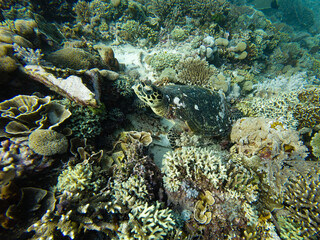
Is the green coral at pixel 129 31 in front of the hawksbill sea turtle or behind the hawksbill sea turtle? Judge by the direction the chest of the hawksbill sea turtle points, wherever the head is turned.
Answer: in front

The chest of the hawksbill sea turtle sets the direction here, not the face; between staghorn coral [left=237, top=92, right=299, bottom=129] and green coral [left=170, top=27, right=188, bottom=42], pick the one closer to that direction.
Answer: the green coral

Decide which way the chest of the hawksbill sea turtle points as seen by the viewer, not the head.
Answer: to the viewer's left

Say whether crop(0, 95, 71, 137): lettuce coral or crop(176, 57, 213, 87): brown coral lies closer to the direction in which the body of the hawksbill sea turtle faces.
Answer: the lettuce coral

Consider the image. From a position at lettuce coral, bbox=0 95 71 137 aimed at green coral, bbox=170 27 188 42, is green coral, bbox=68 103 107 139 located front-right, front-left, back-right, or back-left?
front-right

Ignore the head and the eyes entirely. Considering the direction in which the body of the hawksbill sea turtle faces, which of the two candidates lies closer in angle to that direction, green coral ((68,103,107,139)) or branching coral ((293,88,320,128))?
the green coral

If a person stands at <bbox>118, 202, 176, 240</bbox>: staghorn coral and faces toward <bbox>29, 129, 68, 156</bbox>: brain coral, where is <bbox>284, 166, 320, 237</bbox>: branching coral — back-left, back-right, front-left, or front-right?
back-right

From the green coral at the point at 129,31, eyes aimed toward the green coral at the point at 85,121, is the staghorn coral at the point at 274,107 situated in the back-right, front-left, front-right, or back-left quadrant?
front-left

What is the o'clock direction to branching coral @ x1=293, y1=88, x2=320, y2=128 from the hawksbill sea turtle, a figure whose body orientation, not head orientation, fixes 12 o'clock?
The branching coral is roughly at 5 o'clock from the hawksbill sea turtle.

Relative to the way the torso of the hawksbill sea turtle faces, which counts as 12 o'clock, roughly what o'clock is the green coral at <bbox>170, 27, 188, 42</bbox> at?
The green coral is roughly at 2 o'clock from the hawksbill sea turtle.

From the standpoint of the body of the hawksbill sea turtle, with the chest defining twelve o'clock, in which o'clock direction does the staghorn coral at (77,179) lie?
The staghorn coral is roughly at 10 o'clock from the hawksbill sea turtle.

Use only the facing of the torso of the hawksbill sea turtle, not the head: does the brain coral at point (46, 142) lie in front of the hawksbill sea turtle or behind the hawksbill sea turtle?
in front

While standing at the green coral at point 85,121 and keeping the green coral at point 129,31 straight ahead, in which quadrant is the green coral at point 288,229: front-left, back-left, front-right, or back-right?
back-right
